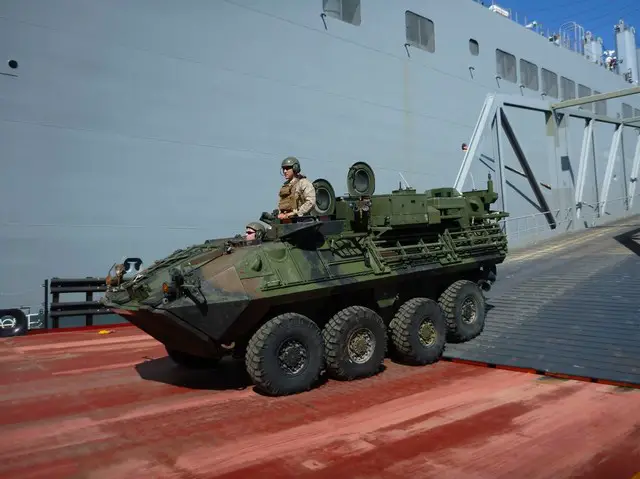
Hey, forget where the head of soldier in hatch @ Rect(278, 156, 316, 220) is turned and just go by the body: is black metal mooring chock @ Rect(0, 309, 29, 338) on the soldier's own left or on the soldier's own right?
on the soldier's own right

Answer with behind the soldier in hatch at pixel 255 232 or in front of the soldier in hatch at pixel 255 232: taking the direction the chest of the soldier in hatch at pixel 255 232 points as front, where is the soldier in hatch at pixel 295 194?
behind

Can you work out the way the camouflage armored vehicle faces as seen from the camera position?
facing the viewer and to the left of the viewer

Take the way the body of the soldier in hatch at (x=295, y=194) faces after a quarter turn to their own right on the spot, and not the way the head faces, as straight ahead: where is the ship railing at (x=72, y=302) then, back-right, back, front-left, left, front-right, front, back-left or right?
front

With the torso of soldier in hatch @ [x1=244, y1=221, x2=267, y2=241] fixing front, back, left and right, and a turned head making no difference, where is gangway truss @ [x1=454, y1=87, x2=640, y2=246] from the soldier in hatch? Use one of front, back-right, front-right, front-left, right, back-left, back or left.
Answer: back

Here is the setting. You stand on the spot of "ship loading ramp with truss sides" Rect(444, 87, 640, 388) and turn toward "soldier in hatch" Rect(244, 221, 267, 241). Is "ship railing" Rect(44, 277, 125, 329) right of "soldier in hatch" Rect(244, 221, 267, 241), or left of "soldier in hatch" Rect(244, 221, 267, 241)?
right

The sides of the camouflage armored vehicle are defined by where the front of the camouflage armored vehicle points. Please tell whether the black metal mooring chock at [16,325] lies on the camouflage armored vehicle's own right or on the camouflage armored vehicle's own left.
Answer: on the camouflage armored vehicle's own right

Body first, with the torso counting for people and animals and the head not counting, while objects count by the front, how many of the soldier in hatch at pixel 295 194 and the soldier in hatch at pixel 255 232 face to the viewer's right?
0

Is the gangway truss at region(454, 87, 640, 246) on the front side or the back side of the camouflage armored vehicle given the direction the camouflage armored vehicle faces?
on the back side

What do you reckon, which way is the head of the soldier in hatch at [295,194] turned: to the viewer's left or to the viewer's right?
to the viewer's left

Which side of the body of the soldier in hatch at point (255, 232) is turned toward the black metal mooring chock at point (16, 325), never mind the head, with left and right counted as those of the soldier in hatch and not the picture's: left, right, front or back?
right

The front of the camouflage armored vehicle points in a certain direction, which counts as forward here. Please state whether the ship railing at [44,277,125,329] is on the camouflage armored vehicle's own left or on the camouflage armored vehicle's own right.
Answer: on the camouflage armored vehicle's own right
